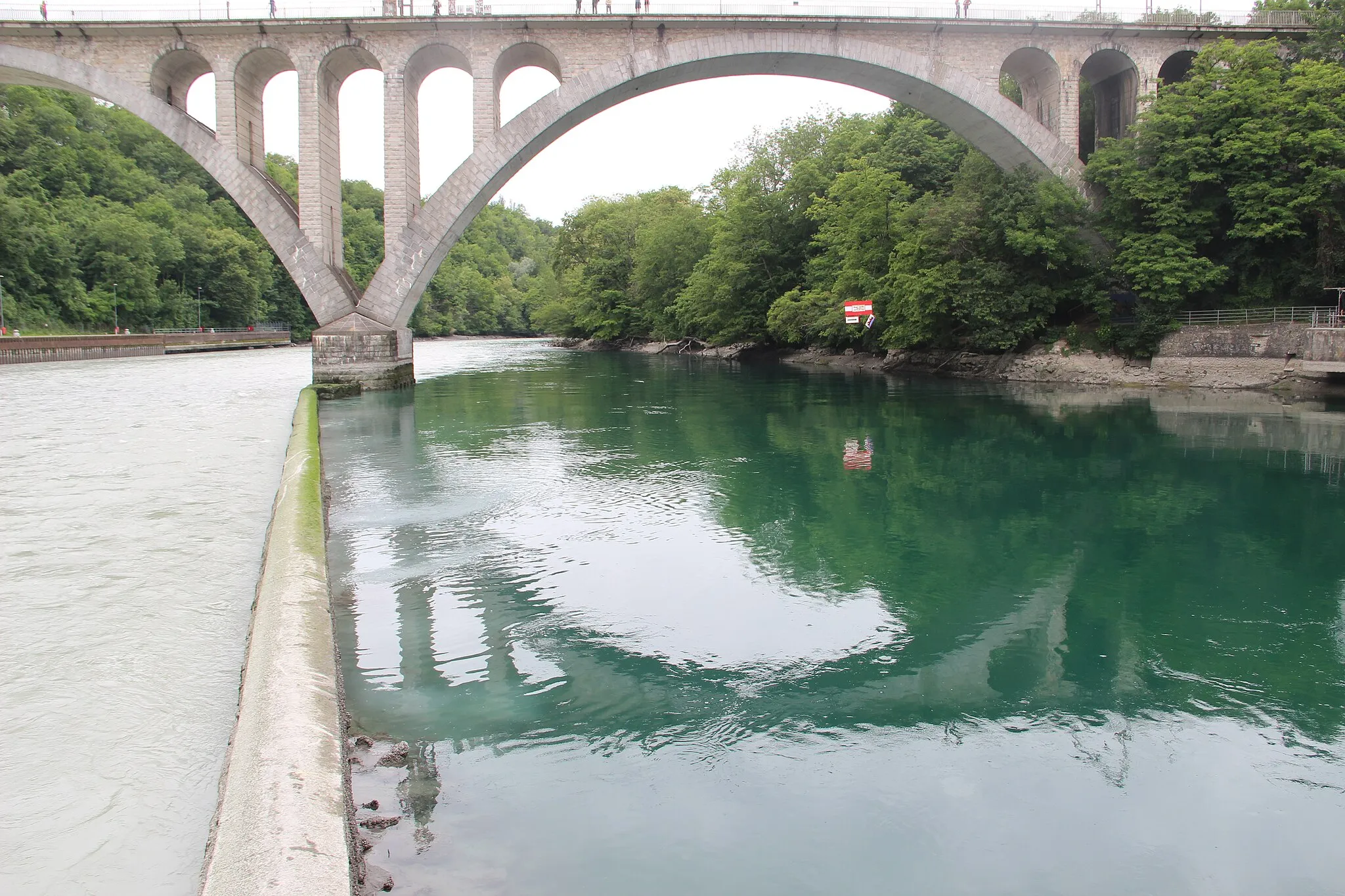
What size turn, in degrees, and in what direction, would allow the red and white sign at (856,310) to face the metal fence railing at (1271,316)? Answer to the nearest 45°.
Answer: approximately 45° to its left

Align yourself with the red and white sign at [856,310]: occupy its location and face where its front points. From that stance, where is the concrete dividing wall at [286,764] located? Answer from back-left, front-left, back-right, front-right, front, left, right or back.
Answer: front

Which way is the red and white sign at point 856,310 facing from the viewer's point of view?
toward the camera
